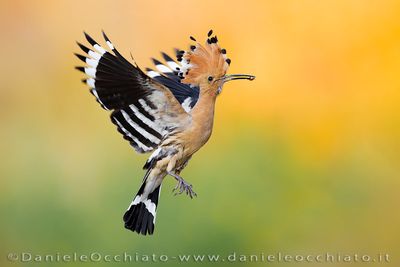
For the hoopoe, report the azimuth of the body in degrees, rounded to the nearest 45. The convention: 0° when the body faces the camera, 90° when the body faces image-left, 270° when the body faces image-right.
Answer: approximately 270°
